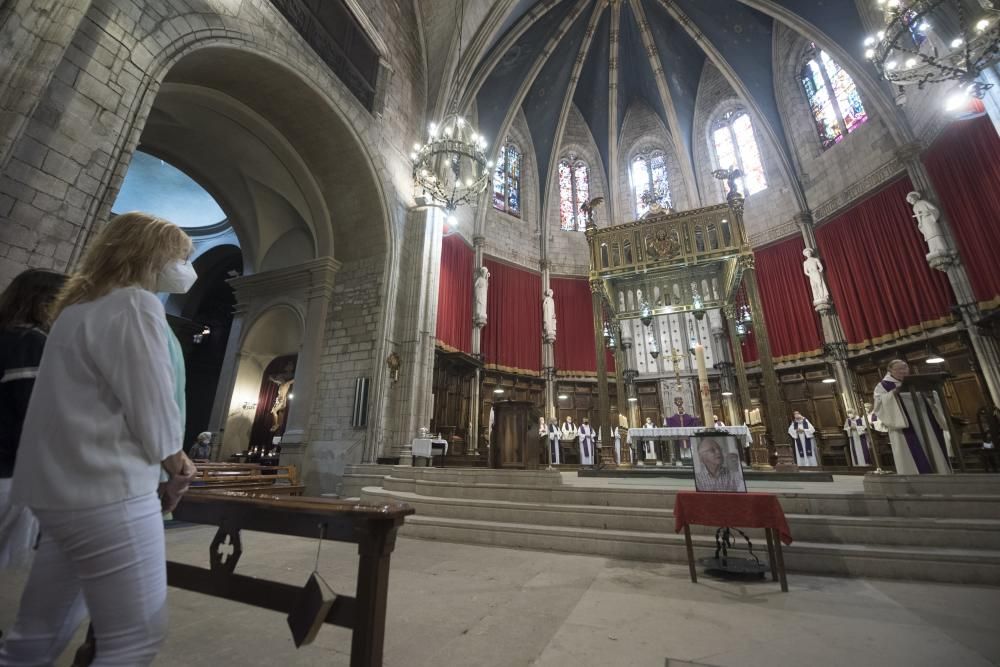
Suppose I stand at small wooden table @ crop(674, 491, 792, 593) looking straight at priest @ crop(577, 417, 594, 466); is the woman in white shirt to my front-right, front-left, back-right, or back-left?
back-left

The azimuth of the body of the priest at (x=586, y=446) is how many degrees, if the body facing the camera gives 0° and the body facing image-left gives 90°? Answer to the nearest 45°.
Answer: approximately 0°

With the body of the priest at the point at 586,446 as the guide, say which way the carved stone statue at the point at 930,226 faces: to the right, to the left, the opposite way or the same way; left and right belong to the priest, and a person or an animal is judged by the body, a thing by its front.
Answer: to the right

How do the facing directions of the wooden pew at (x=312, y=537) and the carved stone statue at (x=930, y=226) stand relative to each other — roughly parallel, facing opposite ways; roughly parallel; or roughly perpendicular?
roughly perpendicular

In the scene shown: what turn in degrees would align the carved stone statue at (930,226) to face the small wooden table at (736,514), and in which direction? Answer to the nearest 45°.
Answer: approximately 45° to its left

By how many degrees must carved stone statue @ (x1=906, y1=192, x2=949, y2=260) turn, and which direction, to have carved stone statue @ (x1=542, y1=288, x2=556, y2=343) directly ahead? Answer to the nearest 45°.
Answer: approximately 45° to its right

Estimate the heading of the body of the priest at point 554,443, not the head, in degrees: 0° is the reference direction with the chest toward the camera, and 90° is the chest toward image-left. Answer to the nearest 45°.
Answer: approximately 315°

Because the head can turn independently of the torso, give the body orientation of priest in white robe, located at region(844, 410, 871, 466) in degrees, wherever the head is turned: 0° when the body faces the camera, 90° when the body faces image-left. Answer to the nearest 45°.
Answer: approximately 45°

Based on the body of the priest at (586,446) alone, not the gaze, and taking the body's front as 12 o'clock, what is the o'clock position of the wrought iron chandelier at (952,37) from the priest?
The wrought iron chandelier is roughly at 11 o'clock from the priest.

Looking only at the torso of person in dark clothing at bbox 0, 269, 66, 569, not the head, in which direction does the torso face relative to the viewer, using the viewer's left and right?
facing to the right of the viewer
